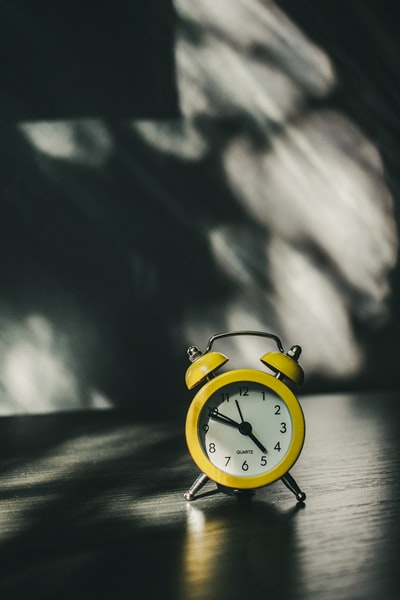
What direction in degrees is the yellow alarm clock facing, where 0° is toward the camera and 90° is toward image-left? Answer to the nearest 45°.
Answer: approximately 0°
